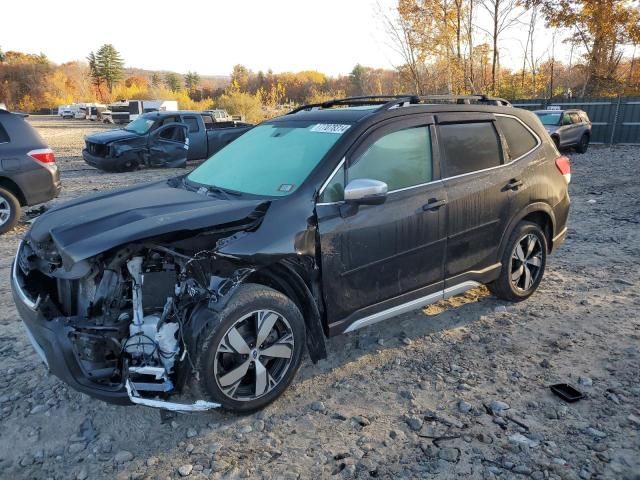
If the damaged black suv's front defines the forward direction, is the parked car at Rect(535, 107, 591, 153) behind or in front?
behind

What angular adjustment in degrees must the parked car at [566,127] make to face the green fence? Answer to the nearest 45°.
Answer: approximately 135° to its right

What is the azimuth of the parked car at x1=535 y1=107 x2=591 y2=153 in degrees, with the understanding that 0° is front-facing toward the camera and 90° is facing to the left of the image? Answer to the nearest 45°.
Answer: approximately 45°

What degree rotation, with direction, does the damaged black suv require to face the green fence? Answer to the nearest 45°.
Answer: approximately 180°

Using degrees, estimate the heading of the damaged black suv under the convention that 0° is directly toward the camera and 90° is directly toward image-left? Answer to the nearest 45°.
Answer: approximately 45°

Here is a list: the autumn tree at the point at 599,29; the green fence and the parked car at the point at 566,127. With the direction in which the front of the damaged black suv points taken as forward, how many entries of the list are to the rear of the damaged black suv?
3

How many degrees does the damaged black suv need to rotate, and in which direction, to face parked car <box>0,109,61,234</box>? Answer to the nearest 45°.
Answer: approximately 90° to its right

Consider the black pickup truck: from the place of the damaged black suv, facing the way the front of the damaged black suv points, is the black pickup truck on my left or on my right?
on my right

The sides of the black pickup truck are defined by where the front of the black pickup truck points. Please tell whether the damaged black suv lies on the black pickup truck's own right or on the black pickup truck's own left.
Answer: on the black pickup truck's own left

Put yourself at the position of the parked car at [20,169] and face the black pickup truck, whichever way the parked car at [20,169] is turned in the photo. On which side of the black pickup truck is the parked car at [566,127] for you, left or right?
right

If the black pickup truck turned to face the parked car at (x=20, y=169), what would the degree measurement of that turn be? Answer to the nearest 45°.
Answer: approximately 45° to its left

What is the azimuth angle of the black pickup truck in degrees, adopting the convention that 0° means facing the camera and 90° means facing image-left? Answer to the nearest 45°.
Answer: approximately 45°

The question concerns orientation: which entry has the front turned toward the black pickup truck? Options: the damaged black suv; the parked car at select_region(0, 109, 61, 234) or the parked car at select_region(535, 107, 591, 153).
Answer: the parked car at select_region(535, 107, 591, 153)
